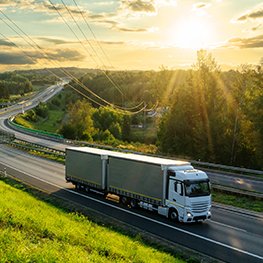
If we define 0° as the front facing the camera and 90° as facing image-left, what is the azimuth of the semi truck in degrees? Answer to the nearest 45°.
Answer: approximately 315°
